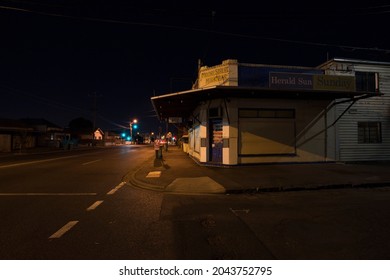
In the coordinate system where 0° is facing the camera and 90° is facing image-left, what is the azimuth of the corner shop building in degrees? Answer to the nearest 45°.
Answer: approximately 45°

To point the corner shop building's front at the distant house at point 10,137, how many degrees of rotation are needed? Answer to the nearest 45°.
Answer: approximately 90° to its right

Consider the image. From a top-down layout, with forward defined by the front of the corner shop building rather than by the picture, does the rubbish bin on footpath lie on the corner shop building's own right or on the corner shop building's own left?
on the corner shop building's own right
